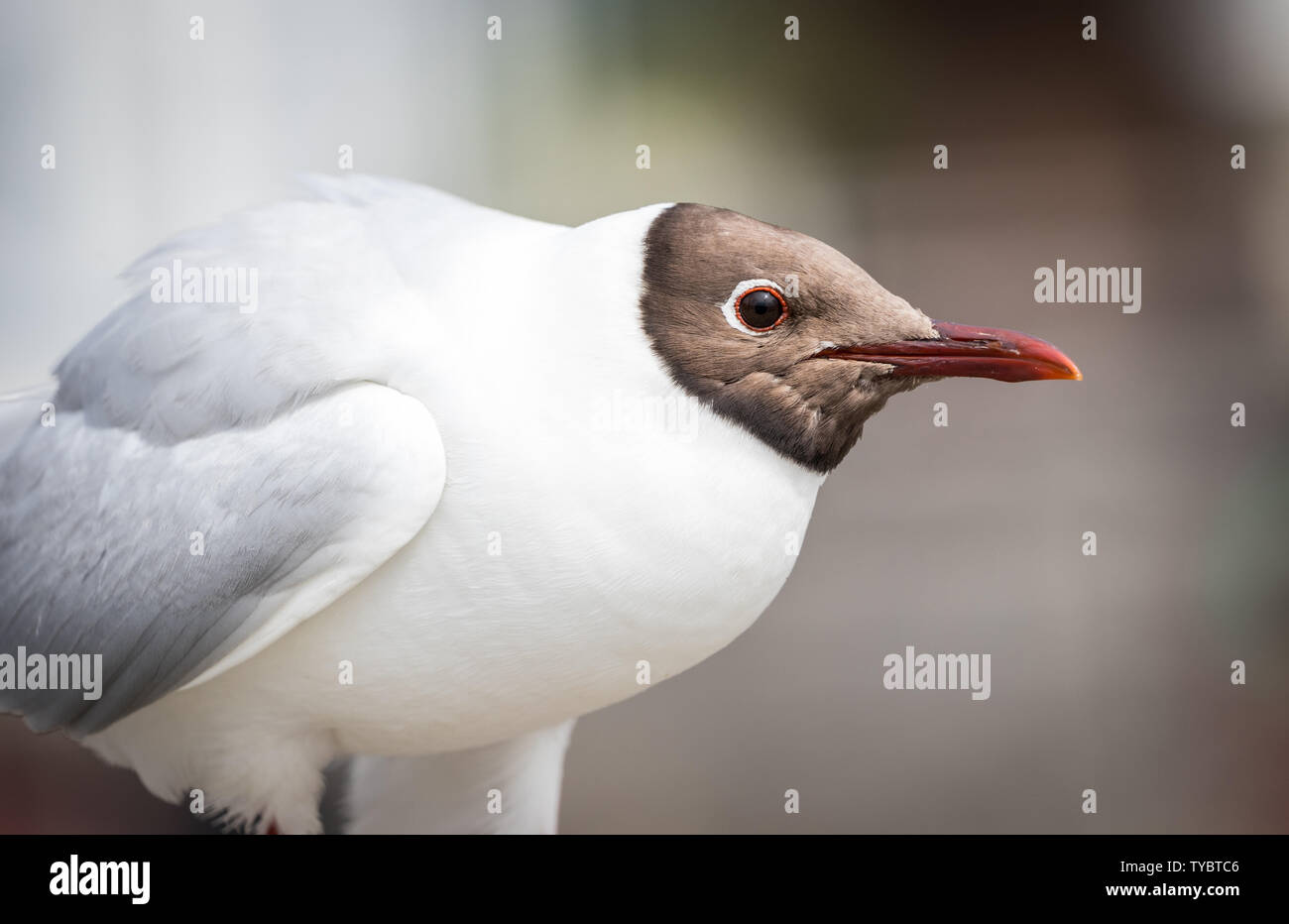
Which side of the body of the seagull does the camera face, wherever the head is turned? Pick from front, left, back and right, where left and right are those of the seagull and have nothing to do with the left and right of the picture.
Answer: right
